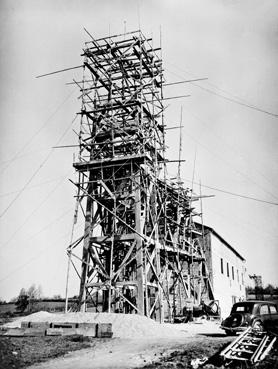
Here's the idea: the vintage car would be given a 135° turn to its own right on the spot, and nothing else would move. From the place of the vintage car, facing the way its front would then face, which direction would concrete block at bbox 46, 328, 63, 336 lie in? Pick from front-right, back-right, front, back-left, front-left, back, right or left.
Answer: right

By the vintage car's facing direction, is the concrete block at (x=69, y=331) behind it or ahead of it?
behind

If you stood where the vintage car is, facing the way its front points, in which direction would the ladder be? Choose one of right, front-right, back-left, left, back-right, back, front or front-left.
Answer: back-right

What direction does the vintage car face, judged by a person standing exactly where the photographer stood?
facing away from the viewer and to the right of the viewer

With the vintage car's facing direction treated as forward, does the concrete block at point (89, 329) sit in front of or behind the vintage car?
behind

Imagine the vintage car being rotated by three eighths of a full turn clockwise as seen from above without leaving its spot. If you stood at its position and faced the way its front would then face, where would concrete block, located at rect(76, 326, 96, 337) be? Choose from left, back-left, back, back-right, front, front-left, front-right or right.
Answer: right

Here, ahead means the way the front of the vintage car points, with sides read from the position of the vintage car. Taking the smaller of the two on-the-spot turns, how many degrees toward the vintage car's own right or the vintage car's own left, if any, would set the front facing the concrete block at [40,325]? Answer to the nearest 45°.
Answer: approximately 135° to the vintage car's own left

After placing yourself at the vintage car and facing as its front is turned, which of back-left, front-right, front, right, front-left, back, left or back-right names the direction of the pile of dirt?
back-left
